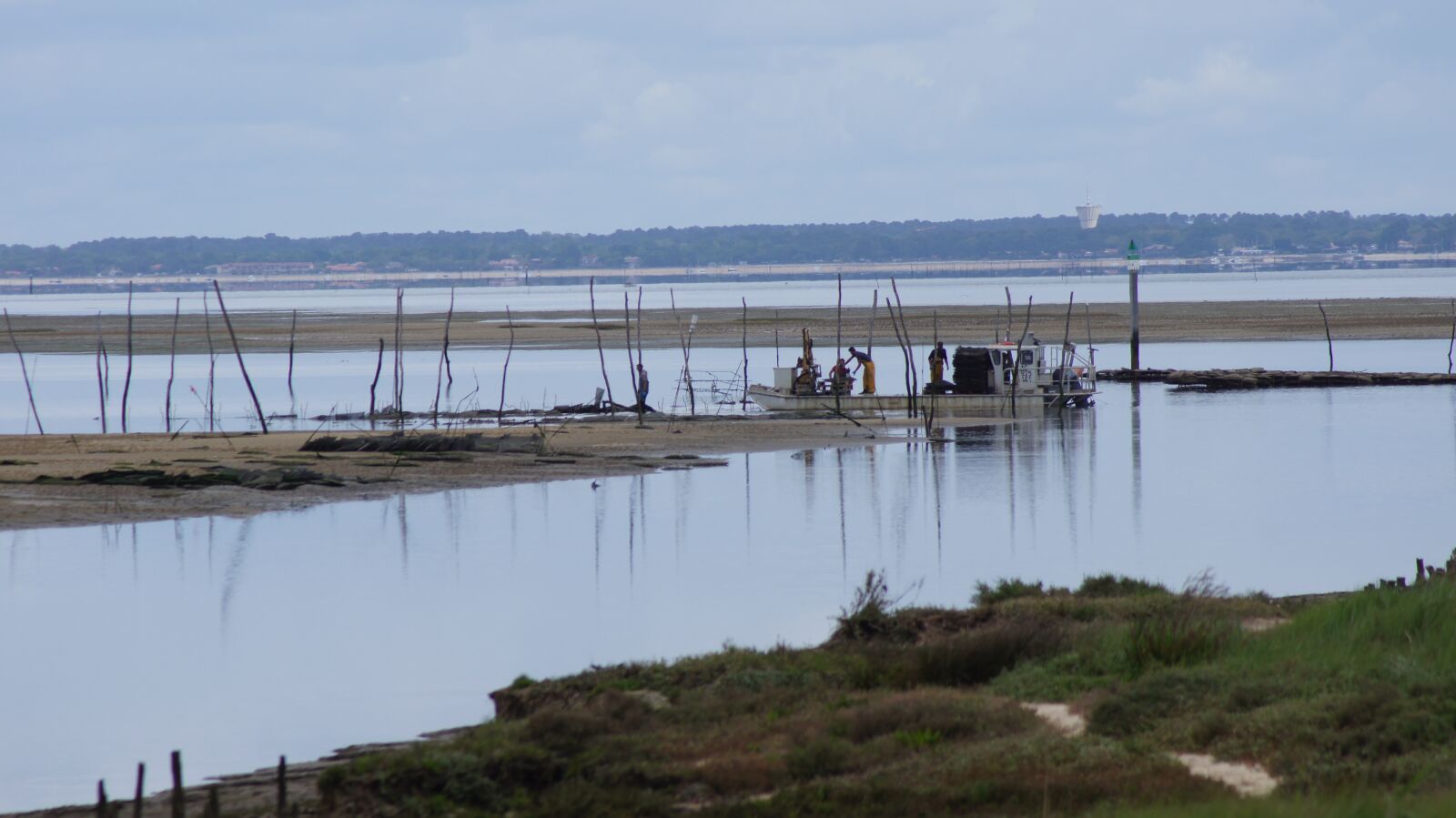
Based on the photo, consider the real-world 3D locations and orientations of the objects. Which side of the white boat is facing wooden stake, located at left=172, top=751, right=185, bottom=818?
left

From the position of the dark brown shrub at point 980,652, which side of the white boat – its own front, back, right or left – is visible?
left

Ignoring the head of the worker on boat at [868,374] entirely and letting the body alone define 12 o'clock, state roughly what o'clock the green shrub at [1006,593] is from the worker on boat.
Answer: The green shrub is roughly at 9 o'clock from the worker on boat.

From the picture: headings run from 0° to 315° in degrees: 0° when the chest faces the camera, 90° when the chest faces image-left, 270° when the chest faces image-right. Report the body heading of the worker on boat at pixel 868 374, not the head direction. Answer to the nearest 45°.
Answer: approximately 90°

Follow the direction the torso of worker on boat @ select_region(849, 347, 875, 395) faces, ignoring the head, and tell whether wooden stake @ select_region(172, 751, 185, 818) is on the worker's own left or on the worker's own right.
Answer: on the worker's own left

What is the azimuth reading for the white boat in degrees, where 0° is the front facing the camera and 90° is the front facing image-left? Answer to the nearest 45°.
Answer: approximately 90°
